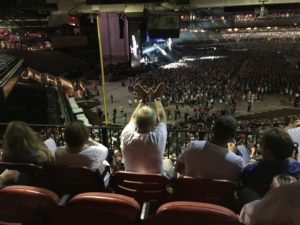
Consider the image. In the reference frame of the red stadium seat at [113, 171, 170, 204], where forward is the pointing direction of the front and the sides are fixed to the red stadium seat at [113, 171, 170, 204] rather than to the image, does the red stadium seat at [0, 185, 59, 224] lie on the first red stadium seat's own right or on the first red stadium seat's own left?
on the first red stadium seat's own left

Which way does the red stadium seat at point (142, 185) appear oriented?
away from the camera

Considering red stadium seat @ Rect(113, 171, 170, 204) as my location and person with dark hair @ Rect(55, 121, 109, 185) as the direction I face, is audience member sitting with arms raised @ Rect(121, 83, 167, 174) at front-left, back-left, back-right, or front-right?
front-right

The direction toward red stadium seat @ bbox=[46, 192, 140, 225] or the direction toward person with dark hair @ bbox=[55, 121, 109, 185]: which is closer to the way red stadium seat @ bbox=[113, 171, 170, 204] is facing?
the person with dark hair

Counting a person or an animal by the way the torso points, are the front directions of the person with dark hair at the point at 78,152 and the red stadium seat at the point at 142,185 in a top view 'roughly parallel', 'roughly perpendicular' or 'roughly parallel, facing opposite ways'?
roughly parallel

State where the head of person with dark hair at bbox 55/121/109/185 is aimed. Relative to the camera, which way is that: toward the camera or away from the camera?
away from the camera

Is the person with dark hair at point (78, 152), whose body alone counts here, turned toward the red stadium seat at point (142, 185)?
no

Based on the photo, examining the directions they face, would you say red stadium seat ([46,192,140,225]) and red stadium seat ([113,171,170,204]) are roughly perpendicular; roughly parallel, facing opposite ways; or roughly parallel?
roughly parallel

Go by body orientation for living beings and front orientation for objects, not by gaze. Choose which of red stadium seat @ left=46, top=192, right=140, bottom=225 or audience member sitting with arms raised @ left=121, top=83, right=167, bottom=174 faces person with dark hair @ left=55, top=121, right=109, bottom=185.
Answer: the red stadium seat

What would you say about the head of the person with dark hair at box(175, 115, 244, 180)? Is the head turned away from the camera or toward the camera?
away from the camera

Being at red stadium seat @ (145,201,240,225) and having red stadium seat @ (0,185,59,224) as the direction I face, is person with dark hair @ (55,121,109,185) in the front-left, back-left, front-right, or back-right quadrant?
front-right

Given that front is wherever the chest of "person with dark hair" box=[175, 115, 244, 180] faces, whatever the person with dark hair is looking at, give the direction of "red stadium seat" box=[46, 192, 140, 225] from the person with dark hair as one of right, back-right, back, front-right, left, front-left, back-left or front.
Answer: back-left

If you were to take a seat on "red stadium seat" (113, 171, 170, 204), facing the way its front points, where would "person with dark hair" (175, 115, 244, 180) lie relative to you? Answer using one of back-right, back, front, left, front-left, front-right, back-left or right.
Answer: right

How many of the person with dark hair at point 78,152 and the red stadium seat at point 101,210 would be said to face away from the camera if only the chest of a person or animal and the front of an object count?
2

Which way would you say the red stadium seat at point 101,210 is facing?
away from the camera

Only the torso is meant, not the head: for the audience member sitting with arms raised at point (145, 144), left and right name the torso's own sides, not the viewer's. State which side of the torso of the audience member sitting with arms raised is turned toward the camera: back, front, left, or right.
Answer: back

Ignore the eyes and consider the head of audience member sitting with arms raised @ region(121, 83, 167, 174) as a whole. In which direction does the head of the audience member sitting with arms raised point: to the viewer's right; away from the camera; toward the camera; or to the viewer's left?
away from the camera

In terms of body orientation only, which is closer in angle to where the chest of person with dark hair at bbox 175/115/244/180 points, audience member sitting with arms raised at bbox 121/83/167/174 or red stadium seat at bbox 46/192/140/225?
the audience member sitting with arms raised

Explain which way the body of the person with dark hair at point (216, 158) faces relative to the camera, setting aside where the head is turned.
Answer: away from the camera

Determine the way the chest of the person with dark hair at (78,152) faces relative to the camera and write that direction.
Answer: away from the camera
